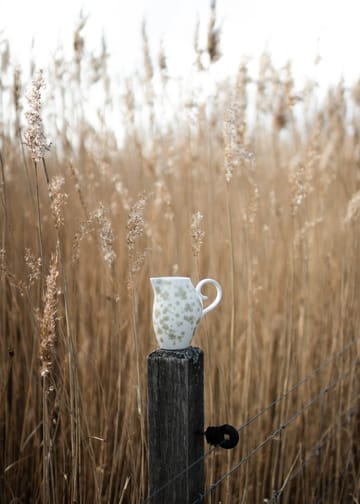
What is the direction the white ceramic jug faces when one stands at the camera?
facing to the left of the viewer
